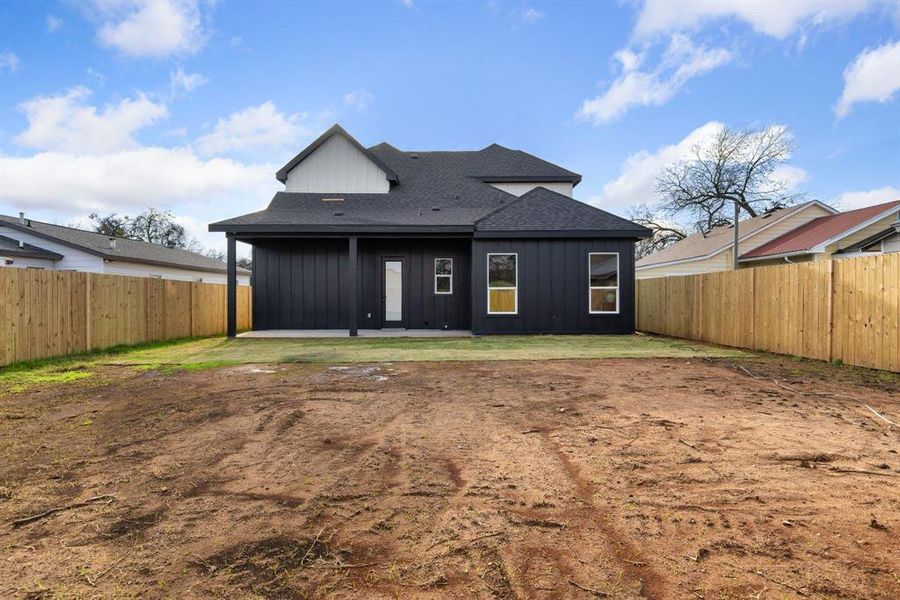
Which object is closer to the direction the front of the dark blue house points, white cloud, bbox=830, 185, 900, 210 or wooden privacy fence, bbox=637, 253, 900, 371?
the white cloud

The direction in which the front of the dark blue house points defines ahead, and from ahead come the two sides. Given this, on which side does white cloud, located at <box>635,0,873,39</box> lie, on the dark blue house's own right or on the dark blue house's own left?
on the dark blue house's own right

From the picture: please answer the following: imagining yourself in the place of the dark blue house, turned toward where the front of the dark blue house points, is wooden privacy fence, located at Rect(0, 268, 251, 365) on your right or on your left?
on your left

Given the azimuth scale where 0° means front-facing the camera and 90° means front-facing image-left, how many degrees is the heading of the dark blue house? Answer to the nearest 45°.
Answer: approximately 180°

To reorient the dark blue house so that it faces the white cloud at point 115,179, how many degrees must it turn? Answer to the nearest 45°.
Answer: approximately 45° to its left

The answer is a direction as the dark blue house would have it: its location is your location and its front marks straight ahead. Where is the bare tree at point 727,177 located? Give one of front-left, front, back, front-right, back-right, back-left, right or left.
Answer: front-right

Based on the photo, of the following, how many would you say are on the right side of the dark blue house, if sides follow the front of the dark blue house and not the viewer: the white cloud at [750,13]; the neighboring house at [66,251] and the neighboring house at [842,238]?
2

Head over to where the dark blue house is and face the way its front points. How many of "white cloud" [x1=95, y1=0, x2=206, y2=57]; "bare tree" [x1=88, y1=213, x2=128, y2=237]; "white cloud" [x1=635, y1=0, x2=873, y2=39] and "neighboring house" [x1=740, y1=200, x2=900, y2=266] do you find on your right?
2

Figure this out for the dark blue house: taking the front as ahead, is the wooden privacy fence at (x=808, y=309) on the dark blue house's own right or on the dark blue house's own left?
on the dark blue house's own right

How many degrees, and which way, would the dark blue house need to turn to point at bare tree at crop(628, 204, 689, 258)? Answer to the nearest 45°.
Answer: approximately 45° to its right

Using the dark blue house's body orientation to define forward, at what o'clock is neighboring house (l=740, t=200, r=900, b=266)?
The neighboring house is roughly at 3 o'clock from the dark blue house.

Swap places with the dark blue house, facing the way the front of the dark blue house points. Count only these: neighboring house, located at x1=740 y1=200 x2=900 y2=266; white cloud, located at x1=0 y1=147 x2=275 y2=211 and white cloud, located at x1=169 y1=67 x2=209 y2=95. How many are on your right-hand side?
1

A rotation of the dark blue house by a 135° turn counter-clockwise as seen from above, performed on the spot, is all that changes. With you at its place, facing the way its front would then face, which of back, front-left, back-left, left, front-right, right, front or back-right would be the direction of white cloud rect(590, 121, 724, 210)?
back

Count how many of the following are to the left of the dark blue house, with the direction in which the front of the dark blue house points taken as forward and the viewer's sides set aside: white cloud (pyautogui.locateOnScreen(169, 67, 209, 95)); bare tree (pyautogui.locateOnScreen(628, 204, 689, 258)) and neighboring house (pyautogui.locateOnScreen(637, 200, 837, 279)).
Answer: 1

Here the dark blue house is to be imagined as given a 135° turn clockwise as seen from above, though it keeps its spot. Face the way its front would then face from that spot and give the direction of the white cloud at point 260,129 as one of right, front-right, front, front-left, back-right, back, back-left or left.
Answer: back

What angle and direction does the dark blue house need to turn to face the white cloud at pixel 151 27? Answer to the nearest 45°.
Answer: approximately 90° to its left

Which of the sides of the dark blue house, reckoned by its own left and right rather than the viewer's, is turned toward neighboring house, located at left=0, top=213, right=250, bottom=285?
left

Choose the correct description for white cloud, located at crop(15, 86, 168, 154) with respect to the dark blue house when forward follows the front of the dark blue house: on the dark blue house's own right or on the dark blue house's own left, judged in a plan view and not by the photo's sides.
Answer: on the dark blue house's own left

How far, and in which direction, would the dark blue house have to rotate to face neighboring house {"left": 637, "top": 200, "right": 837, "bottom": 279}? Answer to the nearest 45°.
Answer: approximately 90° to its right
